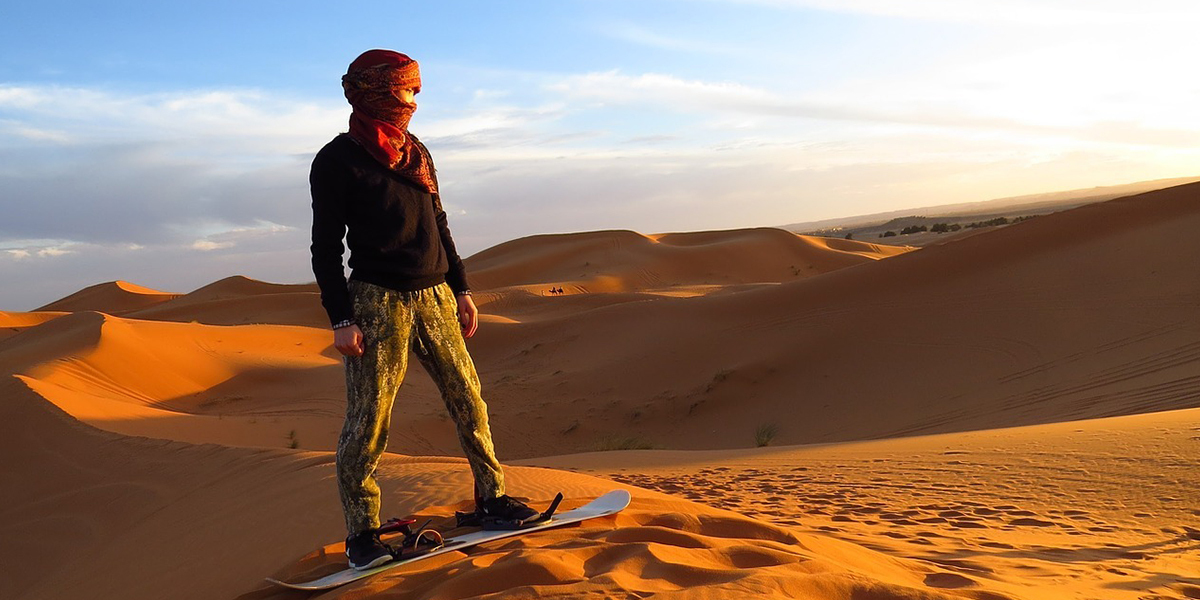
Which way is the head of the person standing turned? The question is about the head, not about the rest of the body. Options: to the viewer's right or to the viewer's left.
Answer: to the viewer's right

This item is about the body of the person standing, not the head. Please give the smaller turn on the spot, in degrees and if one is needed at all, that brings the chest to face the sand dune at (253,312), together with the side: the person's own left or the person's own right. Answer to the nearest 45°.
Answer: approximately 135° to the person's own left

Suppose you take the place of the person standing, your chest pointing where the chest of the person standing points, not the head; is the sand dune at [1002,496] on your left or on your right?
on your left

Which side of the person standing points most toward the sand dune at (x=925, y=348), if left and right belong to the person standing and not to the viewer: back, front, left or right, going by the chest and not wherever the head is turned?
left

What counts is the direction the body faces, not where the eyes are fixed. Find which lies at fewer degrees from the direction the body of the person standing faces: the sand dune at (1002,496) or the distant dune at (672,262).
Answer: the sand dune

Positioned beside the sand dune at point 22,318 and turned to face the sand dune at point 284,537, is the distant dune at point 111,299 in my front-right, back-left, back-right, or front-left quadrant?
back-left

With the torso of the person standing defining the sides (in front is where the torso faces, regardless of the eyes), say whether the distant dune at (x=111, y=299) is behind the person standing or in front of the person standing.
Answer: behind

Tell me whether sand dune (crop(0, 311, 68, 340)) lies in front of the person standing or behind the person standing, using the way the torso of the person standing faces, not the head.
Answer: behind

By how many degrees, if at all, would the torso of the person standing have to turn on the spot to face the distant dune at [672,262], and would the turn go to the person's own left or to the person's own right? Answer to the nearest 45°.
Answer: approximately 135° to the person's own left

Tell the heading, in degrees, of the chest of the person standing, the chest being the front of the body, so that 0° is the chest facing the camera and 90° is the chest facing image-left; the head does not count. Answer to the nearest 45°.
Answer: approximately 315°
